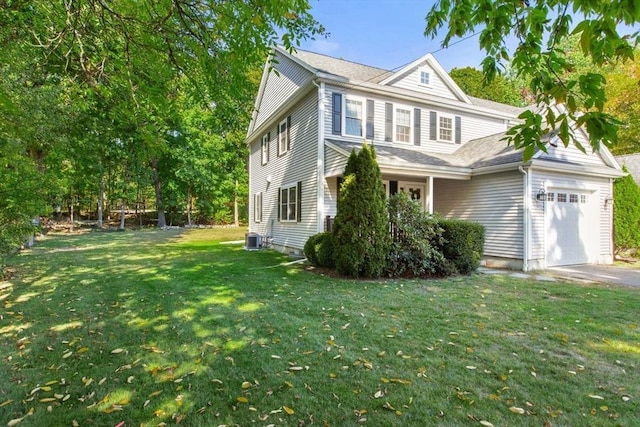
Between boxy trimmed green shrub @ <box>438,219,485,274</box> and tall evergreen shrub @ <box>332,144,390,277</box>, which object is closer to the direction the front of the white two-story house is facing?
the boxy trimmed green shrub

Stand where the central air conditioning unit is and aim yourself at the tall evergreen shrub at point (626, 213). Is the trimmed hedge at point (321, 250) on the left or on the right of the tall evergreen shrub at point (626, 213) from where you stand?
right

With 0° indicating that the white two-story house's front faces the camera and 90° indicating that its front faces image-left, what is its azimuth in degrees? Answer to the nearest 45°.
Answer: approximately 315°

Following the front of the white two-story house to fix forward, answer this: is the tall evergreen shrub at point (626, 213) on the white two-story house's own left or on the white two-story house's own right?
on the white two-story house's own left

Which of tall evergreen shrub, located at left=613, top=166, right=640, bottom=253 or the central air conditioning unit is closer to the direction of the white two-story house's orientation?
the tall evergreen shrub

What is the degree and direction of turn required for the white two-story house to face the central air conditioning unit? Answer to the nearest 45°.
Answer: approximately 135° to its right

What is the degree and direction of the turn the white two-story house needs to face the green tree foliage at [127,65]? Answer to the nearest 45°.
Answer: approximately 90° to its right

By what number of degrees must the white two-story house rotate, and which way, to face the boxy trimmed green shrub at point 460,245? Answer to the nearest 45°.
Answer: approximately 45° to its right

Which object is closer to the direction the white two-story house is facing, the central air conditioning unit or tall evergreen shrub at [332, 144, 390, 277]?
the tall evergreen shrub

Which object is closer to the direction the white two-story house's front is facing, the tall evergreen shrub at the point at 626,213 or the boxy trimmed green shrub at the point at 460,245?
the boxy trimmed green shrub
